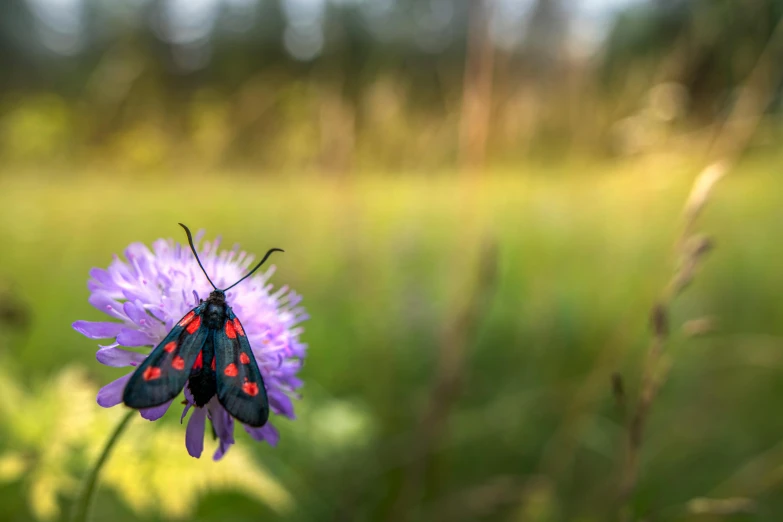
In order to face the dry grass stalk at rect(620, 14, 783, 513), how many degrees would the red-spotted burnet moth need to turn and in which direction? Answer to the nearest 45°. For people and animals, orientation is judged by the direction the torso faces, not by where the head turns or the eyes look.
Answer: approximately 90° to its right

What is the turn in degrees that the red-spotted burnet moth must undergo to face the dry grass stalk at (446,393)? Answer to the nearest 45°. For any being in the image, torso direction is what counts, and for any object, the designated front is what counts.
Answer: approximately 45° to its right

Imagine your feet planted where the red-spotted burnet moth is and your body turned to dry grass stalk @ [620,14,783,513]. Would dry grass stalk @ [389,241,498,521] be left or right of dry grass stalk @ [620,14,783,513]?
left

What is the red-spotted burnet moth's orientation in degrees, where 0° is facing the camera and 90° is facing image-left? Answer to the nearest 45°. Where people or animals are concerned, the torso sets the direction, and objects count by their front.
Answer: approximately 180°
